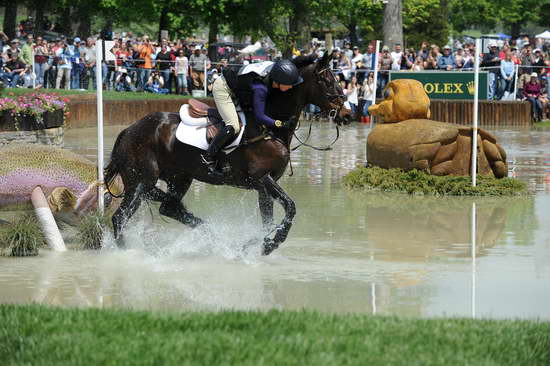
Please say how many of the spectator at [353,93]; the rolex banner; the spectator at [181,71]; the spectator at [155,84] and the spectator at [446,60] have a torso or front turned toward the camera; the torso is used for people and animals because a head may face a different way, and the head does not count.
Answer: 5

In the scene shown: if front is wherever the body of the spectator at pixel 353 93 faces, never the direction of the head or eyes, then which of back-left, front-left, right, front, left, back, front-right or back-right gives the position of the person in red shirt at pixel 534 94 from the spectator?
left

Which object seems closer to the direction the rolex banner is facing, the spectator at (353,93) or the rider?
the rider

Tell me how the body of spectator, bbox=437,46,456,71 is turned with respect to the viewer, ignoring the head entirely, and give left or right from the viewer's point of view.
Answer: facing the viewer

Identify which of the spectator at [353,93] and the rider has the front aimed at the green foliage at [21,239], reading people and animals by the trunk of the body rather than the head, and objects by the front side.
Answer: the spectator

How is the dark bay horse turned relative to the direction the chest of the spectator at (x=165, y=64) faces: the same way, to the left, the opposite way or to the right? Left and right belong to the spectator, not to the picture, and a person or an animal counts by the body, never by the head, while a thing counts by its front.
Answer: to the left

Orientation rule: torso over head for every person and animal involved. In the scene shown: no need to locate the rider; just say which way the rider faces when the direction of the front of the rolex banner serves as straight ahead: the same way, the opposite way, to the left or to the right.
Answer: to the left

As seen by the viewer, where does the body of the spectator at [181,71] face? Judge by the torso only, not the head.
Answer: toward the camera

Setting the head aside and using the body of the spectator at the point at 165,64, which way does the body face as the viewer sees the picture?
toward the camera

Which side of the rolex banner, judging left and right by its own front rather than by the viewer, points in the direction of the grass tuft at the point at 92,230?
front

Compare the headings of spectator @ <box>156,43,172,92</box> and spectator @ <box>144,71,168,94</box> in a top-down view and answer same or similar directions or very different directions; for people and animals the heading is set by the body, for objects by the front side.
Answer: same or similar directions

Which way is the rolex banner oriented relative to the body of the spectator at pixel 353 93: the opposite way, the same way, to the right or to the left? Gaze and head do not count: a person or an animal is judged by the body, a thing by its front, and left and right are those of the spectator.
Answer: the same way

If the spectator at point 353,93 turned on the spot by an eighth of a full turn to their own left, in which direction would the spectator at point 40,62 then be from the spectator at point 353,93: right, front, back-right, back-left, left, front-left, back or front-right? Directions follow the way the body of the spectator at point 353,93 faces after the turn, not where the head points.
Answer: back-right

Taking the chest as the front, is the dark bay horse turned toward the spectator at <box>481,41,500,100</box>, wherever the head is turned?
no

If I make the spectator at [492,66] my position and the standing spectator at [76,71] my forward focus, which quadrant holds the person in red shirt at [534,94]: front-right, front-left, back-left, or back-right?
back-left

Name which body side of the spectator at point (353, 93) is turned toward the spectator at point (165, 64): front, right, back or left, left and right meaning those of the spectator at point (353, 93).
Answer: right

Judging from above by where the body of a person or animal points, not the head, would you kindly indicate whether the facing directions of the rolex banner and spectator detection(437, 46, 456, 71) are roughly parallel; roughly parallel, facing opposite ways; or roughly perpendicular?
roughly parallel
